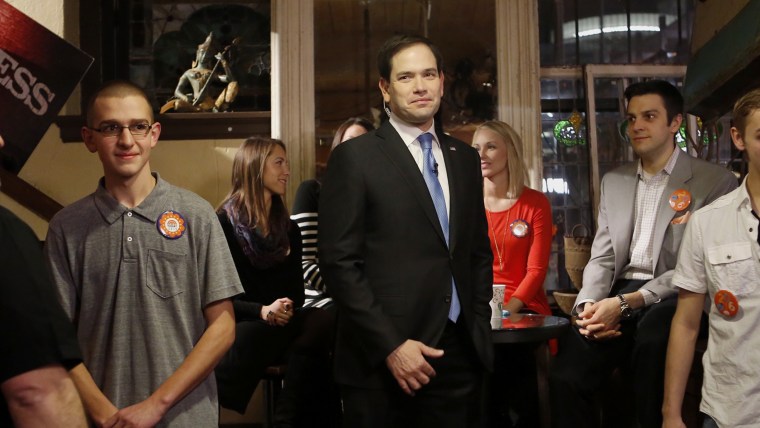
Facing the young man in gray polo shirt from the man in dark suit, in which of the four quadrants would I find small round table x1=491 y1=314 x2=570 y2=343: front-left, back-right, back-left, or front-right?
back-right

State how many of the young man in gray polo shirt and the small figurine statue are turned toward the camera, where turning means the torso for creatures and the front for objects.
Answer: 2

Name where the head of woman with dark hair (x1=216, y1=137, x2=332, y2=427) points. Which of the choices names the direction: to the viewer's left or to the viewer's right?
to the viewer's right

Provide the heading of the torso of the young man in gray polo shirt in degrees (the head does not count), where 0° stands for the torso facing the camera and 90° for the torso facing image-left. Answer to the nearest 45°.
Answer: approximately 0°

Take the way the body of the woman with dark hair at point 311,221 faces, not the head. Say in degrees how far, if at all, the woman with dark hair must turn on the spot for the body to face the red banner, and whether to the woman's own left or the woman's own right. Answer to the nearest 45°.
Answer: approximately 90° to the woman's own right
